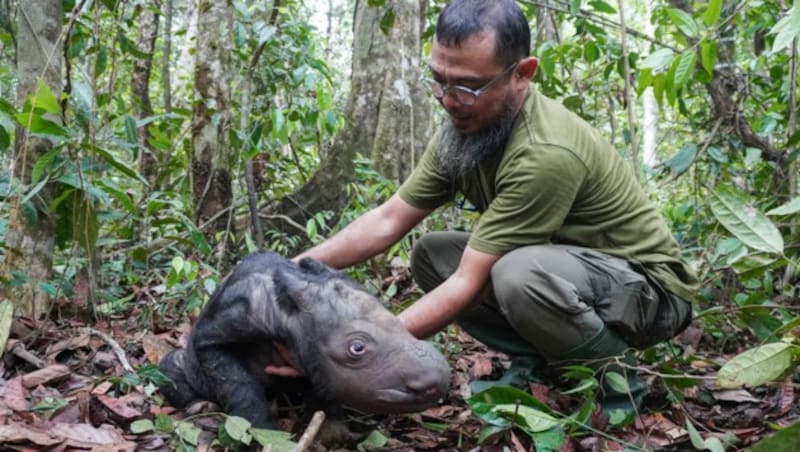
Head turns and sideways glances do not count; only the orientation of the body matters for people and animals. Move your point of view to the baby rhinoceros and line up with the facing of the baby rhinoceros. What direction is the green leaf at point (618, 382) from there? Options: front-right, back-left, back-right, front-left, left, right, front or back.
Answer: front-left

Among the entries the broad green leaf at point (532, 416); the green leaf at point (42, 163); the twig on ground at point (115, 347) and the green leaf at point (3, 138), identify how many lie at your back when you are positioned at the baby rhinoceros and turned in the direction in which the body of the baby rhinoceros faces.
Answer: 3

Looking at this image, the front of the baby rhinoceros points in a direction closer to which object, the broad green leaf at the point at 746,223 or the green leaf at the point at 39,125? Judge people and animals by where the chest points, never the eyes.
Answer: the broad green leaf

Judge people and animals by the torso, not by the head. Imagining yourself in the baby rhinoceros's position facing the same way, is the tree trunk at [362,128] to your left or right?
on your left

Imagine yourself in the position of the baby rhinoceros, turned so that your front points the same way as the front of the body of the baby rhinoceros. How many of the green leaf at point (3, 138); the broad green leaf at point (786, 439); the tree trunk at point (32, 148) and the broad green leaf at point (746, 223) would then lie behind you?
2

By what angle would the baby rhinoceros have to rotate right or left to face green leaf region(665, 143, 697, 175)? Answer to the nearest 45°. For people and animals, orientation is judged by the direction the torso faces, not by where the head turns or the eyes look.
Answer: approximately 90° to its left

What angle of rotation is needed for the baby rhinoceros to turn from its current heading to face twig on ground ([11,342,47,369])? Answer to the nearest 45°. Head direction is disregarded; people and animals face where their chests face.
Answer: approximately 180°

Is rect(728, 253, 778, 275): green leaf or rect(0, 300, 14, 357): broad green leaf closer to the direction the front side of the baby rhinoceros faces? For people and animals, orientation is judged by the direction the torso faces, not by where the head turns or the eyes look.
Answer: the green leaf

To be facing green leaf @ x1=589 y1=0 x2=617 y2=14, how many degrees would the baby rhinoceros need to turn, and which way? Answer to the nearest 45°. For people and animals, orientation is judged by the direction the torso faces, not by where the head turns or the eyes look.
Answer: approximately 90° to its left

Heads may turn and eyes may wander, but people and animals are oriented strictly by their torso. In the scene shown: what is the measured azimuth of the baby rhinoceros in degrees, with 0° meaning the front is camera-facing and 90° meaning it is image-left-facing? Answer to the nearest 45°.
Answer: approximately 315°

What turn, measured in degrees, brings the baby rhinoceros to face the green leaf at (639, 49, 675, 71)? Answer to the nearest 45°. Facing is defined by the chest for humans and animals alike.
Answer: approximately 45° to its left

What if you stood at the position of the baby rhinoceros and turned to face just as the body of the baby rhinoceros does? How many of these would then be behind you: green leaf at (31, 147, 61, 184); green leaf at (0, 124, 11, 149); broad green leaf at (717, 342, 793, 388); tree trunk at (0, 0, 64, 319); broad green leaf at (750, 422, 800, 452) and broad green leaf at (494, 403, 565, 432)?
3
